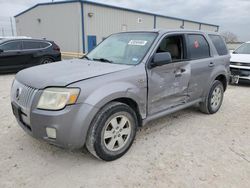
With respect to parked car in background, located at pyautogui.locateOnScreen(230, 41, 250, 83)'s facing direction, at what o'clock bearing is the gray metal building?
The gray metal building is roughly at 4 o'clock from the parked car in background.

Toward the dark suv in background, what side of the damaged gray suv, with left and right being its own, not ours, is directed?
right

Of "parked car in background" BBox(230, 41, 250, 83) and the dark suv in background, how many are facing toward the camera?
1

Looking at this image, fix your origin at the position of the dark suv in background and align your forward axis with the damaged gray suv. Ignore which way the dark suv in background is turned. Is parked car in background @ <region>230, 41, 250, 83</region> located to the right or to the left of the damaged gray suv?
left

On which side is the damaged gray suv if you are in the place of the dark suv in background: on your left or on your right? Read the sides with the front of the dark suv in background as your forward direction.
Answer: on your left

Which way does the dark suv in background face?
to the viewer's left

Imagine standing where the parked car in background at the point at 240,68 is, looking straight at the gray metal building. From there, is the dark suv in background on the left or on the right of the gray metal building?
left

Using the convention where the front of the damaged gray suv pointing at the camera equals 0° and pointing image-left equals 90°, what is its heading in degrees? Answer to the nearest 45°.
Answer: approximately 45°

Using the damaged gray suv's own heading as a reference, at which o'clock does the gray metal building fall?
The gray metal building is roughly at 4 o'clock from the damaged gray suv.

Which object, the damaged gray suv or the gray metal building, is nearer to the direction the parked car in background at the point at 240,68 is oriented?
the damaged gray suv

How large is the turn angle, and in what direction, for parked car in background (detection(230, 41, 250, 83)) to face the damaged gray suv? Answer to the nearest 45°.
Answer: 0° — it already faces it

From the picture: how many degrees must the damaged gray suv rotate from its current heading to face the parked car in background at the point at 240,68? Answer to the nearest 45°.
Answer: approximately 180°
